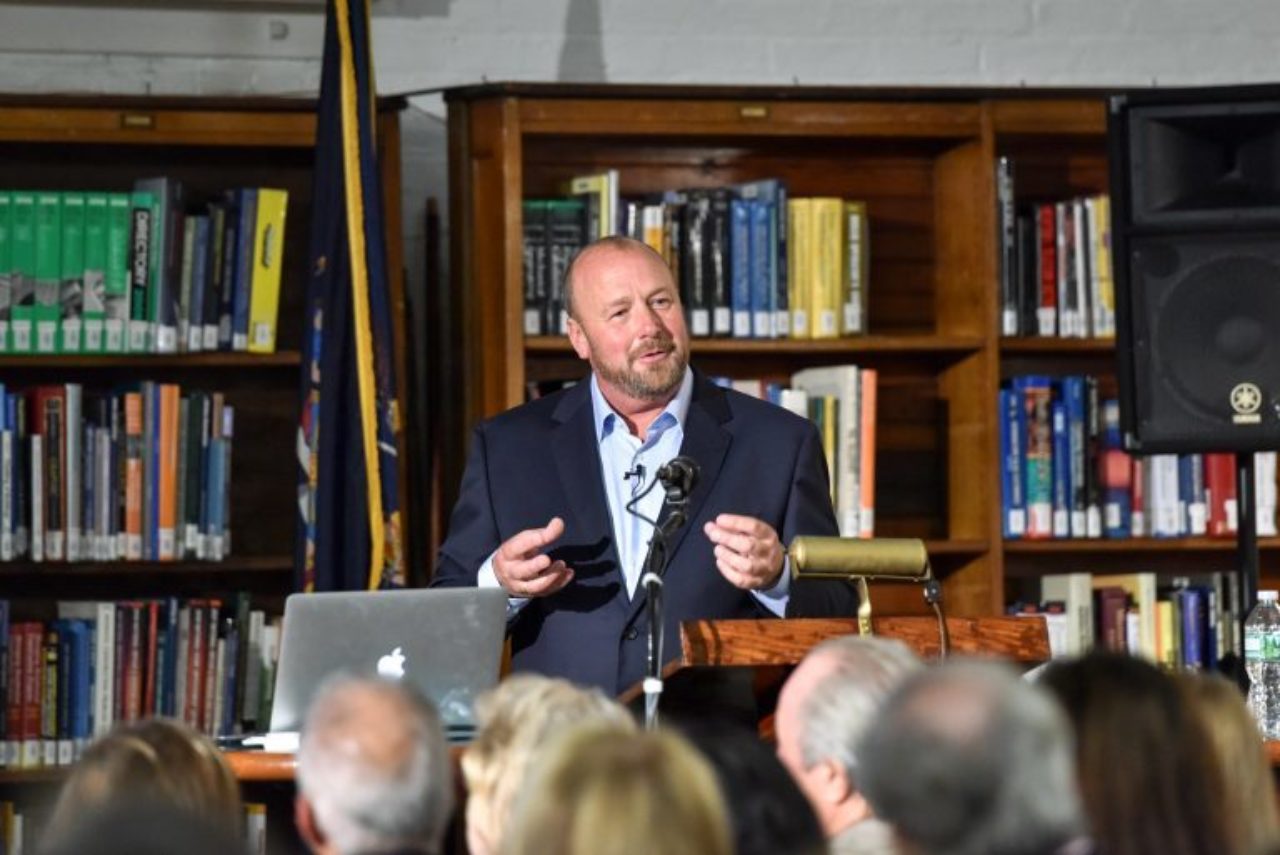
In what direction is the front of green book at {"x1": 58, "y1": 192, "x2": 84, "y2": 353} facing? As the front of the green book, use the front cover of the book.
to the viewer's right

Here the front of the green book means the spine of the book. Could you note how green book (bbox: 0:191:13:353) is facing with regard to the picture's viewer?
facing the viewer

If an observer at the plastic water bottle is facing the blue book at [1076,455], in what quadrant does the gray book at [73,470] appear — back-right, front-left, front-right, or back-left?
front-left

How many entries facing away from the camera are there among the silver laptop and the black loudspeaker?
1

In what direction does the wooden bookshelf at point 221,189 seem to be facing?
toward the camera

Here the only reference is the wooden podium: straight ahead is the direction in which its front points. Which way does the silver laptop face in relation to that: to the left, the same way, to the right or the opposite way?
the opposite way

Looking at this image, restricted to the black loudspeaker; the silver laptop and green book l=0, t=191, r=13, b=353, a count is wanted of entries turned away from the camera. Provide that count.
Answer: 1

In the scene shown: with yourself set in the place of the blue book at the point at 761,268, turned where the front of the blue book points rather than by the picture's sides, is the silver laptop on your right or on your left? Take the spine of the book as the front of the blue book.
on your right

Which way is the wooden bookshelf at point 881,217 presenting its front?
toward the camera

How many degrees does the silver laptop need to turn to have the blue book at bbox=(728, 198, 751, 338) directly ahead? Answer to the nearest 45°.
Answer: approximately 45° to its right
